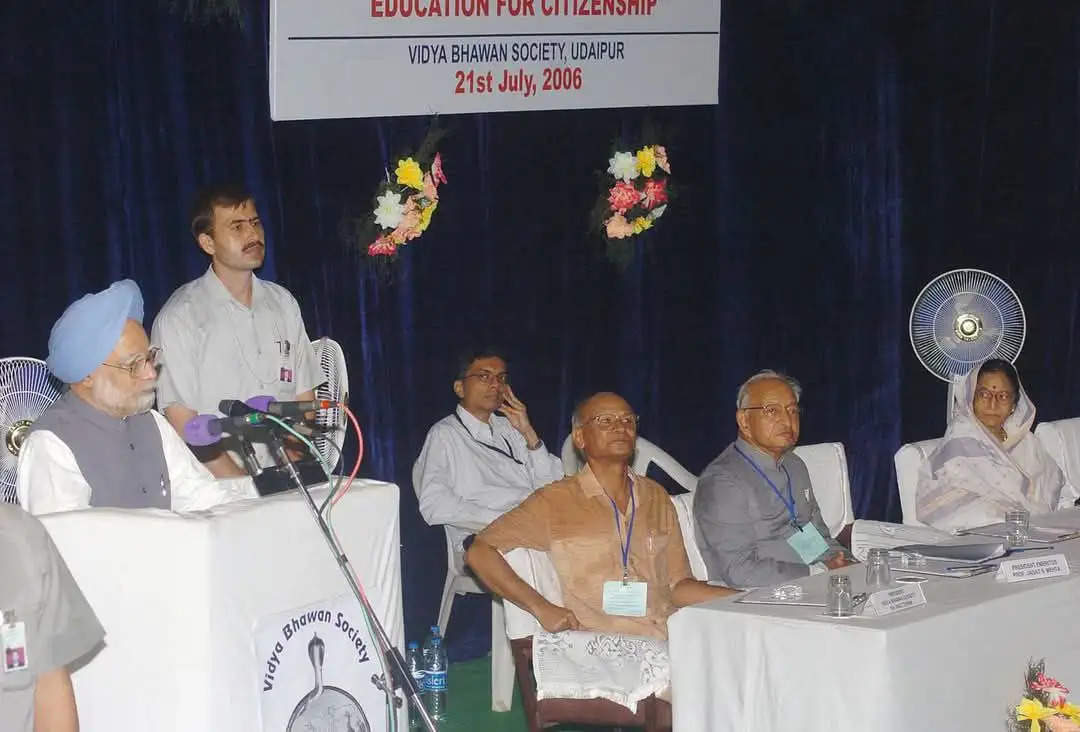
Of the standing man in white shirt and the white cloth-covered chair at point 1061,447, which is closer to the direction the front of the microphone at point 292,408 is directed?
the standing man in white shirt

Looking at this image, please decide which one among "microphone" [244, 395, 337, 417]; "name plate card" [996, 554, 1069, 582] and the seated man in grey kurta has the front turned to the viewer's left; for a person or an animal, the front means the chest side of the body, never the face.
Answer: the microphone

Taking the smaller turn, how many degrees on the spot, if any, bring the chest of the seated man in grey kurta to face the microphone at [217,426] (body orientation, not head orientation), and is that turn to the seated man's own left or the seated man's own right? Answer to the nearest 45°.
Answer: approximately 90° to the seated man's own right

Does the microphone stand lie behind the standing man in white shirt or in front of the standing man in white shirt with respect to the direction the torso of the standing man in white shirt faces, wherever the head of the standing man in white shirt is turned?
in front

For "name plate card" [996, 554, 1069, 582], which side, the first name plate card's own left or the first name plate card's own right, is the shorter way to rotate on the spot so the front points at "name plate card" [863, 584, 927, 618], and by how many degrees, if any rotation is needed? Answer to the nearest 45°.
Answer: approximately 45° to the first name plate card's own right

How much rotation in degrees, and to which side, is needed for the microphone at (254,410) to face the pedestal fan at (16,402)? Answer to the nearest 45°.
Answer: approximately 45° to its right

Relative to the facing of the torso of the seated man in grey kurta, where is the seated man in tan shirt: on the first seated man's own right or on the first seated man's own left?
on the first seated man's own right

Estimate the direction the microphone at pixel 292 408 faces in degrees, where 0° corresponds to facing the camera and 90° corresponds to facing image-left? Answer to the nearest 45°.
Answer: approximately 90°

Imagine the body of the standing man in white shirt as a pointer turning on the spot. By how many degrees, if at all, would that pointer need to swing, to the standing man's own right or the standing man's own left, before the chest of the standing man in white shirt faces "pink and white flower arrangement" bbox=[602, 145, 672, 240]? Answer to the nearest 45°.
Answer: approximately 90° to the standing man's own left

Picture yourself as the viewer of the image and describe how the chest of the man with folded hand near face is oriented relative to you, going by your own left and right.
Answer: facing the viewer and to the right of the viewer

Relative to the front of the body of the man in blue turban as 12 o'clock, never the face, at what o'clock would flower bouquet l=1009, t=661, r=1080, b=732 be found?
The flower bouquet is roughly at 11 o'clock from the man in blue turban.

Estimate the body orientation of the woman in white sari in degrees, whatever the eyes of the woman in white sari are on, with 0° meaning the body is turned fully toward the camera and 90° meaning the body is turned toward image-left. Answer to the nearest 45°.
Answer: approximately 0°

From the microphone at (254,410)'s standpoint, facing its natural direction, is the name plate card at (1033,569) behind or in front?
behind
